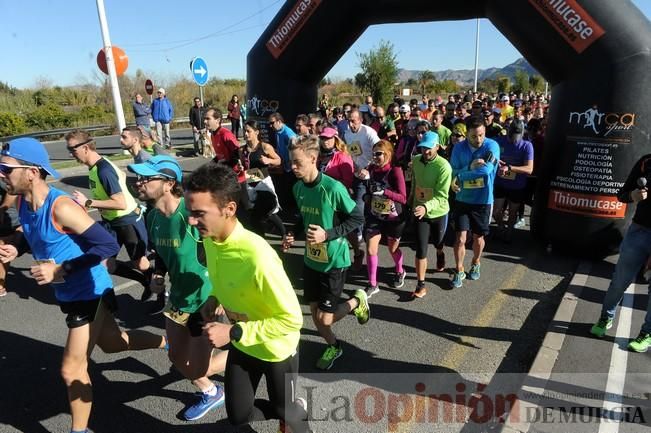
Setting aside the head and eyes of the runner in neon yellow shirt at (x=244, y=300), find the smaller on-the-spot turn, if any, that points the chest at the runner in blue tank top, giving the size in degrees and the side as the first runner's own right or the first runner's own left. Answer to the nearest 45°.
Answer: approximately 90° to the first runner's own right

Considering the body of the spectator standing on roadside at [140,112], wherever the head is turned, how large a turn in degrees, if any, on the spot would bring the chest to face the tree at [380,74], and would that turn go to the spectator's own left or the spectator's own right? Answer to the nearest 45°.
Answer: approximately 90° to the spectator's own left

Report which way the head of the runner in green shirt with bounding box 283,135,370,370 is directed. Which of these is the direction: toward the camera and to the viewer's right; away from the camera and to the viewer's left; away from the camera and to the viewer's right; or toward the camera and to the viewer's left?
toward the camera and to the viewer's left

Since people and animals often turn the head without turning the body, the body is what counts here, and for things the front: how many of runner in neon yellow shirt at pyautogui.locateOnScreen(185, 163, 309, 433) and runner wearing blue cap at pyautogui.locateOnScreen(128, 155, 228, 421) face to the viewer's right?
0

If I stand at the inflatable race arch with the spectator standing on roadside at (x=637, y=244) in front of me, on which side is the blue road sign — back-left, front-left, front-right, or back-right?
back-right

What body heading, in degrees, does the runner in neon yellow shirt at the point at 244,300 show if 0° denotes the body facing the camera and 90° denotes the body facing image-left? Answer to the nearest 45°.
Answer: approximately 45°

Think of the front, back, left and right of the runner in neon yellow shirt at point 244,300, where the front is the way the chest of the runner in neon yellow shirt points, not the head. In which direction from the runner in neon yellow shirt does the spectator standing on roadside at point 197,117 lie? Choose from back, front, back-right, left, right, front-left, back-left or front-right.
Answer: back-right

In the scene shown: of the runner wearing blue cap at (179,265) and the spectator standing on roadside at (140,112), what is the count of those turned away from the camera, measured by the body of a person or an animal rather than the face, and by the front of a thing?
0

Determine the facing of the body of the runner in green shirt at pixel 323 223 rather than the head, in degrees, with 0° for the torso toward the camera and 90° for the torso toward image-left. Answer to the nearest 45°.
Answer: approximately 45°

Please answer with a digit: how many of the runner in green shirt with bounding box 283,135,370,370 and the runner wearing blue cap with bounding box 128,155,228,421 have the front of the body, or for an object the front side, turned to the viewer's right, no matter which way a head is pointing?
0

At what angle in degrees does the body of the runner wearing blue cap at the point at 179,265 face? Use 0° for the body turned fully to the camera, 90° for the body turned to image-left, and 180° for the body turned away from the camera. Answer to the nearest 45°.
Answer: approximately 45°

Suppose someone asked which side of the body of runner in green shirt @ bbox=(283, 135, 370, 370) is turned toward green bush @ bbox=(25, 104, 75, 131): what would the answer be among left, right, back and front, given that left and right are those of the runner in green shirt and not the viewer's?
right
